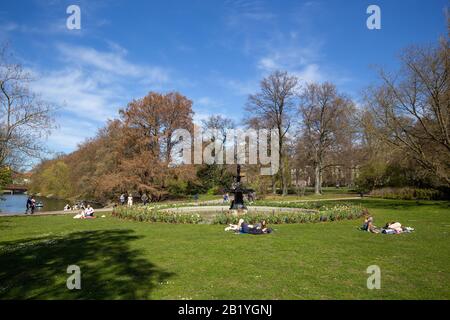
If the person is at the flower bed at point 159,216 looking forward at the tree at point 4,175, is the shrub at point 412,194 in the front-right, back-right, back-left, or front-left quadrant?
back-right

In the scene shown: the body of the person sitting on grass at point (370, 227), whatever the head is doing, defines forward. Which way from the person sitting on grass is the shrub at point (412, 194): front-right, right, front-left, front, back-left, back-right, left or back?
back-left

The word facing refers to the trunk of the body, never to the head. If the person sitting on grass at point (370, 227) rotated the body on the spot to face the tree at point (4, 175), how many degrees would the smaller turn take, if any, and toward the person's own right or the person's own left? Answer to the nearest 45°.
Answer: approximately 135° to the person's own right

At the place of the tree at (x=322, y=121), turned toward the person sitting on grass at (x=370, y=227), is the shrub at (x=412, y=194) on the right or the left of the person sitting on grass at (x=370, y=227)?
left

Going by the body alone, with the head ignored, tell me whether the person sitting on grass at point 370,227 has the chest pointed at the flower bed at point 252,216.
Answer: no
